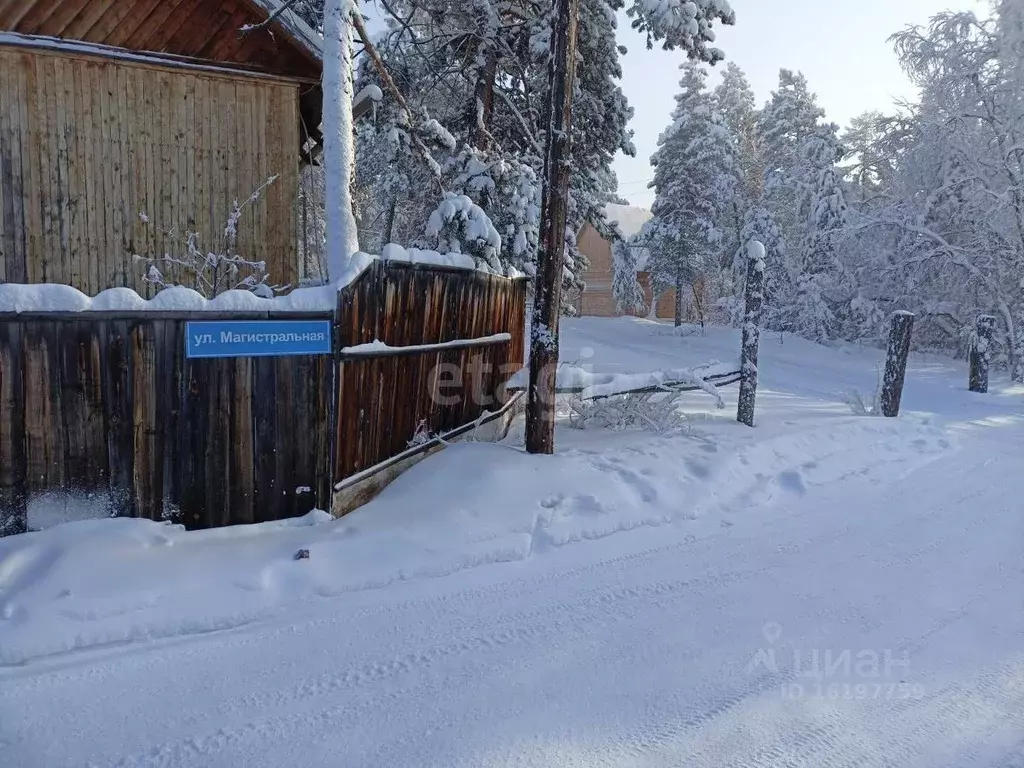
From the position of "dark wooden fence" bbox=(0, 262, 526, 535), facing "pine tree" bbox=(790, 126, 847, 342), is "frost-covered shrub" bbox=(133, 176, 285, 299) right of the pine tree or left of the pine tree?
left

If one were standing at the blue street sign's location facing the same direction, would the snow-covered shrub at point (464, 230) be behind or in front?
behind

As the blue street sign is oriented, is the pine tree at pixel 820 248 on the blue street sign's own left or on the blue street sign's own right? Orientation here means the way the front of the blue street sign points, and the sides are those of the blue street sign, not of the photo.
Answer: on the blue street sign's own left

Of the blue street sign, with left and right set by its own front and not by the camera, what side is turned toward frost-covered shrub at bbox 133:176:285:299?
back

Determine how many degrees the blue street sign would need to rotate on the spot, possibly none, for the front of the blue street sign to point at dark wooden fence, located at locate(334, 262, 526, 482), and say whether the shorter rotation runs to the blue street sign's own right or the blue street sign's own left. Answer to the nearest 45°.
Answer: approximately 135° to the blue street sign's own left

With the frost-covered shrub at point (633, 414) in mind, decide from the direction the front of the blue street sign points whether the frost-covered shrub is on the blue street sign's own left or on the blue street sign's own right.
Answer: on the blue street sign's own left

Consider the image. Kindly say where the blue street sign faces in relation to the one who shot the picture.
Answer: facing the viewer

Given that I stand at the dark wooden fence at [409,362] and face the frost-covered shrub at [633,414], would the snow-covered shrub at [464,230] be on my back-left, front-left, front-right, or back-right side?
front-left

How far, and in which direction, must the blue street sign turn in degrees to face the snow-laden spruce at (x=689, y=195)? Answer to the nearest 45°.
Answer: approximately 135° to its left

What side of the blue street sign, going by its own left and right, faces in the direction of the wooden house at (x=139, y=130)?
back
